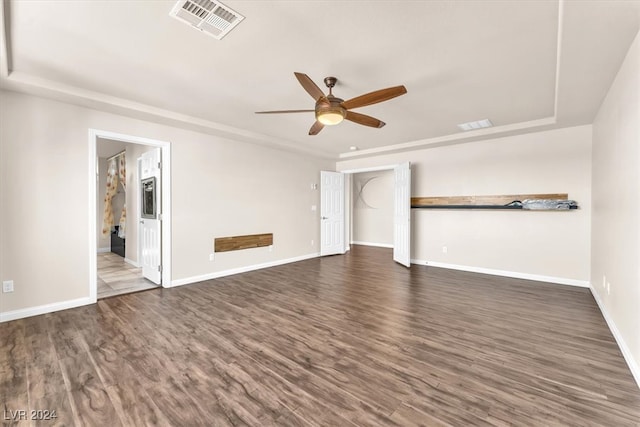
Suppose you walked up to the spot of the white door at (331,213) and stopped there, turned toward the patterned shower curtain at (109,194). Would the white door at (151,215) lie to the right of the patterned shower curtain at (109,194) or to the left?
left

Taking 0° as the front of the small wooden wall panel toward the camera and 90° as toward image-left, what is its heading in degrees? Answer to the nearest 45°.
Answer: approximately 315°

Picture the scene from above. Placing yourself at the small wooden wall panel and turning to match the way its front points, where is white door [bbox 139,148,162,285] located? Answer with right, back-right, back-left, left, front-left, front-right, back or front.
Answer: back-right

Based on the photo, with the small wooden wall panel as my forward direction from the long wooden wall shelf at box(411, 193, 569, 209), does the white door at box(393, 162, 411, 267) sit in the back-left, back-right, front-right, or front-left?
front-right

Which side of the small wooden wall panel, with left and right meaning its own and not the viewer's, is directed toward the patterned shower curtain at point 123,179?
back

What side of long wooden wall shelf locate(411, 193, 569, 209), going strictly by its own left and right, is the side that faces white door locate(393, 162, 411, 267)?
right

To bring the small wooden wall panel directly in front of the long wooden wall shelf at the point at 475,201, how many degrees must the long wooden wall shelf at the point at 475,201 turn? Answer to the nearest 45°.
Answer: approximately 45° to its right

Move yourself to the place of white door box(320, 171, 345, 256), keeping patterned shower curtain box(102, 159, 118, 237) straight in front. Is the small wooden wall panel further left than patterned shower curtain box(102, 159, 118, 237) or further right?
left

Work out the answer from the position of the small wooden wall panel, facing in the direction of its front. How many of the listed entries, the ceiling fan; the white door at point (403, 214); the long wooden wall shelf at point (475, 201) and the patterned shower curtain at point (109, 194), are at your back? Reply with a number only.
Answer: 1

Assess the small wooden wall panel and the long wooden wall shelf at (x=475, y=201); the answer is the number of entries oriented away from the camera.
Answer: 0

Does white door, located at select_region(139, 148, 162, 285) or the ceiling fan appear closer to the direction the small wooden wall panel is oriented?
the ceiling fan

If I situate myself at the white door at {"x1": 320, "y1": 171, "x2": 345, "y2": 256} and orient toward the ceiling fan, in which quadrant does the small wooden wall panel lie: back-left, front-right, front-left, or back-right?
front-right

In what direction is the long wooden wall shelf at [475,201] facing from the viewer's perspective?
toward the camera

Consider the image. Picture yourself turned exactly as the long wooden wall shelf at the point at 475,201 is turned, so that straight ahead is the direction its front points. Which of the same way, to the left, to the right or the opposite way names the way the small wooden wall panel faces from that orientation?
to the left

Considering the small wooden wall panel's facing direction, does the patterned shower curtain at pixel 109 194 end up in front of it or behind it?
behind

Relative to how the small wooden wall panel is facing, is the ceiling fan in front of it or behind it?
in front

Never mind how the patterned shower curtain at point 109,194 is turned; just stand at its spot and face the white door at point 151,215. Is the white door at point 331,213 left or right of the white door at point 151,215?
left
